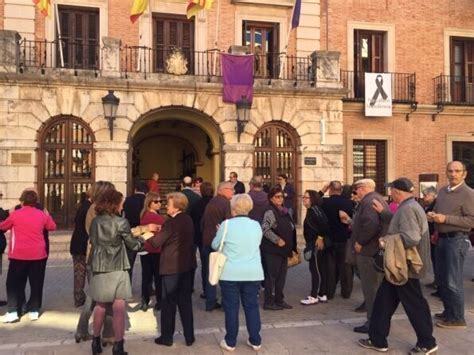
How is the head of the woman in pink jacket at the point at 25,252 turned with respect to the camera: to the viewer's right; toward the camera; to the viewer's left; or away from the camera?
away from the camera

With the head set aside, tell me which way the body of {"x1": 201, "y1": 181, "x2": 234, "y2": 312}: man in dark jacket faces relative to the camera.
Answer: to the viewer's right

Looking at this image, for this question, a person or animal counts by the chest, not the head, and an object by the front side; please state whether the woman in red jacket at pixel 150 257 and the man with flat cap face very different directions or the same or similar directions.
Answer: very different directions

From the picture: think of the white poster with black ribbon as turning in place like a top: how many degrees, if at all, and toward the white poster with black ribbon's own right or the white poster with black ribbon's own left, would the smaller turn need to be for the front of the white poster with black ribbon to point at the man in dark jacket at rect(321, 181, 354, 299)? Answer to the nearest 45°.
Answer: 0° — it already faces them

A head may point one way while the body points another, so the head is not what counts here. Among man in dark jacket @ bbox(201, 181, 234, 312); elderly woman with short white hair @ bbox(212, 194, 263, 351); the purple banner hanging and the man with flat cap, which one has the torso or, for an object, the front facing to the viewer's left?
the man with flat cap

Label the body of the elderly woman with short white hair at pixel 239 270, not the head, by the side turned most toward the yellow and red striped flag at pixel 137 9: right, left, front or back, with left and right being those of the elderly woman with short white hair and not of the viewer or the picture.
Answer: front

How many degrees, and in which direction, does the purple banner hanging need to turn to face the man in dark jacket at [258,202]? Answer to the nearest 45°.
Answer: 0° — it already faces them

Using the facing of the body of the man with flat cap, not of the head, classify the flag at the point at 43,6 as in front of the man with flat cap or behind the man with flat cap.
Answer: in front

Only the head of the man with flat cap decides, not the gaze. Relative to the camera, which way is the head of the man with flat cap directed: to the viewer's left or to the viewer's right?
to the viewer's left

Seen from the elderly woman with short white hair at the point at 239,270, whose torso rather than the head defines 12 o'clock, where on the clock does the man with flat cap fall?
The man with flat cap is roughly at 3 o'clock from the elderly woman with short white hair.

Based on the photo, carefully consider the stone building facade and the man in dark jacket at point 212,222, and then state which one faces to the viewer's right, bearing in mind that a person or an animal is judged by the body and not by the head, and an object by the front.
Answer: the man in dark jacket

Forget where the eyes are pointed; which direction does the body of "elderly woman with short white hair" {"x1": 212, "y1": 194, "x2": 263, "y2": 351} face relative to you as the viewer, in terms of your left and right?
facing away from the viewer
